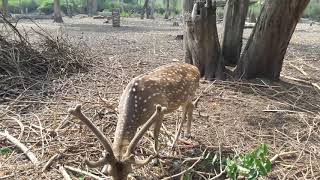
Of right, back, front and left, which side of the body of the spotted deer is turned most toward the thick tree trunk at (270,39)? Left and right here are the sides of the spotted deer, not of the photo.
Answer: back

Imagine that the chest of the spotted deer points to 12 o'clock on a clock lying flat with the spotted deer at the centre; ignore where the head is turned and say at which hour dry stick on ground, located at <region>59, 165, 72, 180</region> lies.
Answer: The dry stick on ground is roughly at 1 o'clock from the spotted deer.

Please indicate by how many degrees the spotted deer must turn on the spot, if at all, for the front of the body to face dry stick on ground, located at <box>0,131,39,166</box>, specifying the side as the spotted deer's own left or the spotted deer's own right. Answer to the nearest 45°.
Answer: approximately 45° to the spotted deer's own right

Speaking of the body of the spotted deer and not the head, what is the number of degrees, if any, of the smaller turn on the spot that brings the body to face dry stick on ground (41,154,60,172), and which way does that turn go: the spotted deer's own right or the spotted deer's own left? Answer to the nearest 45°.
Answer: approximately 45° to the spotted deer's own right

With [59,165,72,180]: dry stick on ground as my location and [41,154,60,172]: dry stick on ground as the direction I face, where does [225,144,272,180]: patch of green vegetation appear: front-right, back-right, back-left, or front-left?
back-right

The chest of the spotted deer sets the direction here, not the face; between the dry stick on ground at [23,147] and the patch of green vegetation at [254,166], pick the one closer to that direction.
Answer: the dry stick on ground

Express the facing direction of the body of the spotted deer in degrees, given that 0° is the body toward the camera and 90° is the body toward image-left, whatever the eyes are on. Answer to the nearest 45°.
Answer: approximately 45°

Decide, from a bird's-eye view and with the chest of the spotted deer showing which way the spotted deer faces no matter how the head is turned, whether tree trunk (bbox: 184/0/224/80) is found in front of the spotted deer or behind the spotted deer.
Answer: behind
